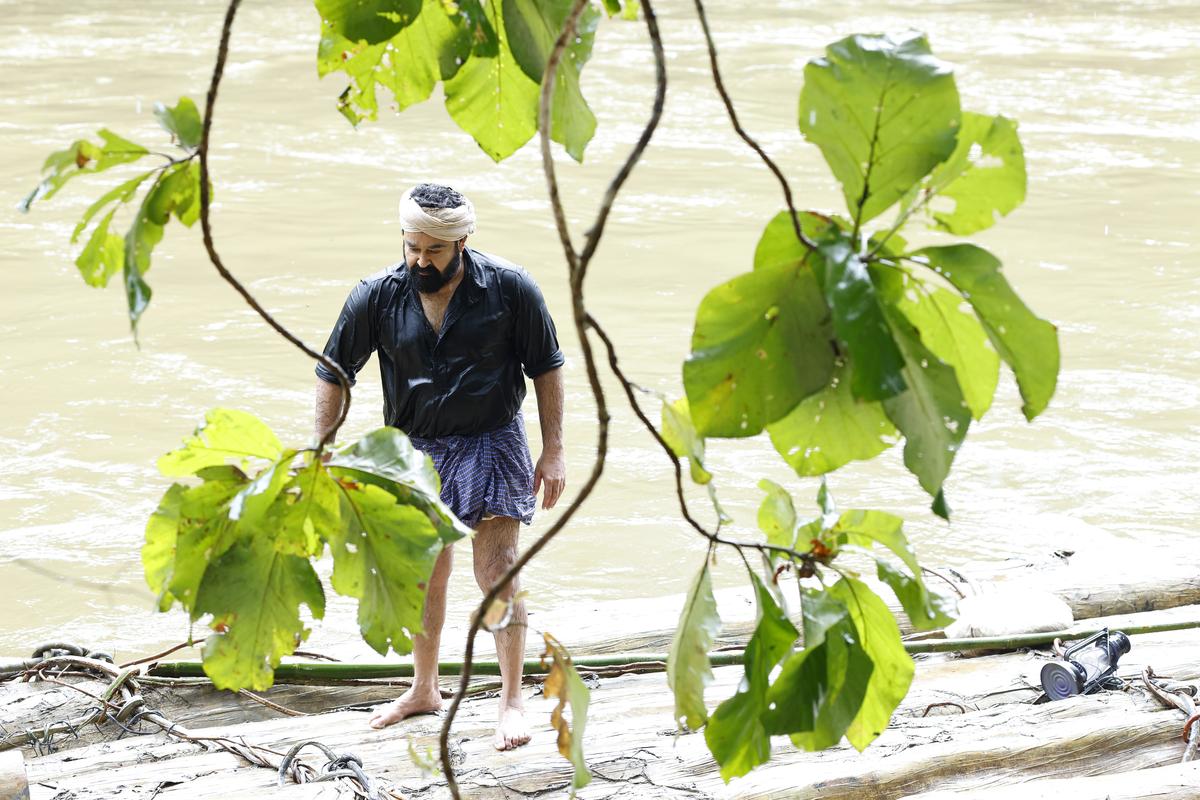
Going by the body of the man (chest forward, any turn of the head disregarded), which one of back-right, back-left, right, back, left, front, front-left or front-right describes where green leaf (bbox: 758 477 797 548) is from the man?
front

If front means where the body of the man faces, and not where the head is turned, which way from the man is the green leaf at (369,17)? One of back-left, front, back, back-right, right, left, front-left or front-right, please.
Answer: front

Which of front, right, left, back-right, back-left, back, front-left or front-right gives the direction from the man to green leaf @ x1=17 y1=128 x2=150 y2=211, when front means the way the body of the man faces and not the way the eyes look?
front

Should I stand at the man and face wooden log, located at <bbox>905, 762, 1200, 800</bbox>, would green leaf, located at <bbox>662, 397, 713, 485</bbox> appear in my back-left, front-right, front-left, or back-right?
front-right

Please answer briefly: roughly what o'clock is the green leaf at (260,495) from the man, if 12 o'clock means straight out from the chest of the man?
The green leaf is roughly at 12 o'clock from the man.

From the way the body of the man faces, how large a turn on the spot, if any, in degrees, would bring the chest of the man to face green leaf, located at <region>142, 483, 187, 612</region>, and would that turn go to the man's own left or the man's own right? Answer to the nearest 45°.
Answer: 0° — they already face it

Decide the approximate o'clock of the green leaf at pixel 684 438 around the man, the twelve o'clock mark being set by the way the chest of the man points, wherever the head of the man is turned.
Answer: The green leaf is roughly at 12 o'clock from the man.

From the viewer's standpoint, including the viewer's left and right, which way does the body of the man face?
facing the viewer

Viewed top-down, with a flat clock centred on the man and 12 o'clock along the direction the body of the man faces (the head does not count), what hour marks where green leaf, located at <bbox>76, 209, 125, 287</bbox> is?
The green leaf is roughly at 12 o'clock from the man.

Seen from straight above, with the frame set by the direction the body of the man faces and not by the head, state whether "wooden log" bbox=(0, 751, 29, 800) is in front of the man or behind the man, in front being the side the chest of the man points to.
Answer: in front

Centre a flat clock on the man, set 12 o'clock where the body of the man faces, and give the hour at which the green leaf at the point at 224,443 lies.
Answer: The green leaf is roughly at 12 o'clock from the man.

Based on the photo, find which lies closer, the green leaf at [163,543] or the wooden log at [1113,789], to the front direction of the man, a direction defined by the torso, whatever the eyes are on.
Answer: the green leaf

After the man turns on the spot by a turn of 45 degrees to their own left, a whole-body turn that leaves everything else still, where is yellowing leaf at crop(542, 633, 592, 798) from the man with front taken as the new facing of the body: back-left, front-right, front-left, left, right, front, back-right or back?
front-right

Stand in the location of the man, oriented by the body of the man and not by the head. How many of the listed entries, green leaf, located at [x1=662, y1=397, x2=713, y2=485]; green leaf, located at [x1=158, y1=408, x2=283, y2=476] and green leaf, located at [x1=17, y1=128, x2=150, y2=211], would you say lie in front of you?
3
